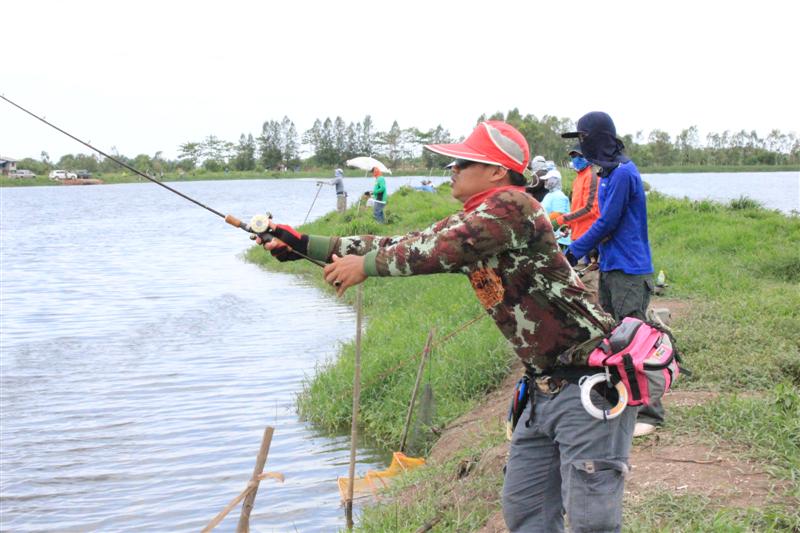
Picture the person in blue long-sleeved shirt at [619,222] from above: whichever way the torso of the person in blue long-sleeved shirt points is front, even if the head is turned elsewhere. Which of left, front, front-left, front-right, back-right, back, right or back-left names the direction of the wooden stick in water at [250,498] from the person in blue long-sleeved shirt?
front-left

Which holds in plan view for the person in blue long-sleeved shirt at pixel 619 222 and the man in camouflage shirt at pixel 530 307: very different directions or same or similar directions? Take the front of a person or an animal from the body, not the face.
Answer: same or similar directions

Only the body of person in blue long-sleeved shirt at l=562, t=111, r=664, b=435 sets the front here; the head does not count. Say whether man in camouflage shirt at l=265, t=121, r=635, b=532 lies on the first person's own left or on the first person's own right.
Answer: on the first person's own left

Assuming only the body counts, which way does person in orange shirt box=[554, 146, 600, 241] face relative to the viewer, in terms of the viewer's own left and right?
facing to the left of the viewer

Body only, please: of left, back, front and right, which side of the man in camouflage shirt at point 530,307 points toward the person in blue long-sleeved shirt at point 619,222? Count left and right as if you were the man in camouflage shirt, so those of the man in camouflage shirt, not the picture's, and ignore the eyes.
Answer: right

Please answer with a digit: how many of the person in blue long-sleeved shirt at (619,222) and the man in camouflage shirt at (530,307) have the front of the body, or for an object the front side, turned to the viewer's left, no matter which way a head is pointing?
2

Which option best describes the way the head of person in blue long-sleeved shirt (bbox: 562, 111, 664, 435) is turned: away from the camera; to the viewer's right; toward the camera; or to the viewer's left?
to the viewer's left

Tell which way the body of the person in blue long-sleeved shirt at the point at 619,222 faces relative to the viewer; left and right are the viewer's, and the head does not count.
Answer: facing to the left of the viewer

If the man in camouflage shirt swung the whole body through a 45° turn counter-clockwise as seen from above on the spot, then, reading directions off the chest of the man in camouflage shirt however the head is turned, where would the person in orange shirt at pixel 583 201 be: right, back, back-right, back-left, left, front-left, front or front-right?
back-right

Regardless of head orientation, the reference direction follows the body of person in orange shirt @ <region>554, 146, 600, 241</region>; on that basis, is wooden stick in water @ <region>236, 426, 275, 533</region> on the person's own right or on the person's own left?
on the person's own left

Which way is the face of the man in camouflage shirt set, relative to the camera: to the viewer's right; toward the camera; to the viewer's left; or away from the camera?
to the viewer's left

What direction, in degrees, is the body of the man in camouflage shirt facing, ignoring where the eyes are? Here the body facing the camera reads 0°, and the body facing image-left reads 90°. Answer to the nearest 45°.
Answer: approximately 90°

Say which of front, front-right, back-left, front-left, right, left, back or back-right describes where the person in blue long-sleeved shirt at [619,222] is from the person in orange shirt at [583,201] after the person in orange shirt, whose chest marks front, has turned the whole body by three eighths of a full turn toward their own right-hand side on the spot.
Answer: back-right
